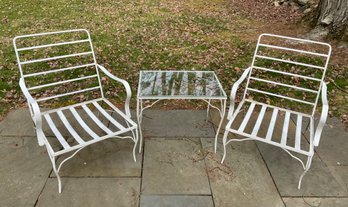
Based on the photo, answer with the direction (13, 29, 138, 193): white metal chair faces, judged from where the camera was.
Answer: facing the viewer and to the right of the viewer

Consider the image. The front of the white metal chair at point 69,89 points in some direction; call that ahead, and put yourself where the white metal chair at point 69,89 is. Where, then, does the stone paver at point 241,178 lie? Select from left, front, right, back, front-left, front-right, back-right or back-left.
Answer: front

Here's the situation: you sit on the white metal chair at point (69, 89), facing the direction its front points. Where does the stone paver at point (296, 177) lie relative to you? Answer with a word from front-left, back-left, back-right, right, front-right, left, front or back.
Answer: front

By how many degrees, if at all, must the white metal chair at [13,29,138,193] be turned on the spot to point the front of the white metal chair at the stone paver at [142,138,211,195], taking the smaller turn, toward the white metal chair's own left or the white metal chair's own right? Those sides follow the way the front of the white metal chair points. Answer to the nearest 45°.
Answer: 0° — it already faces it

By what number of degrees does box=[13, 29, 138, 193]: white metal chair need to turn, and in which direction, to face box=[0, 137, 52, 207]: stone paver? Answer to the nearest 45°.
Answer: approximately 90° to its right

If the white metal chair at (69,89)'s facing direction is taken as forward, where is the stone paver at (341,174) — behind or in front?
in front

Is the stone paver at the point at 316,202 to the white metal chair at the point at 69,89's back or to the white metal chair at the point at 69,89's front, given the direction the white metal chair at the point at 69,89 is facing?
to the front

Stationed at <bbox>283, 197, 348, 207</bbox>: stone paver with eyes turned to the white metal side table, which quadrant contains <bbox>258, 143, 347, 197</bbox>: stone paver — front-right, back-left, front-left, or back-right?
front-right
